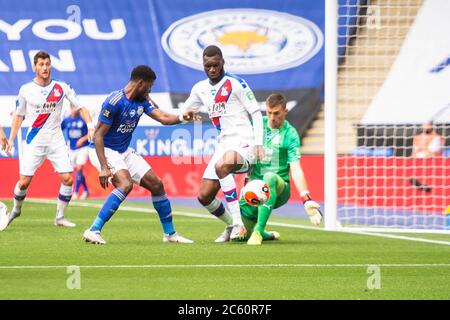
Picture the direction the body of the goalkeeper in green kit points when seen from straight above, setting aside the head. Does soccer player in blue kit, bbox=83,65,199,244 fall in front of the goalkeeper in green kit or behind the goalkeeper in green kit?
in front

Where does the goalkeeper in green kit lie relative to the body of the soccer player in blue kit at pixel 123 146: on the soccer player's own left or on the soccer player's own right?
on the soccer player's own left

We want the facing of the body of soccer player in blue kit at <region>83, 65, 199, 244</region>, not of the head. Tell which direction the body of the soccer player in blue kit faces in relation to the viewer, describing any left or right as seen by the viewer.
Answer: facing the viewer and to the right of the viewer

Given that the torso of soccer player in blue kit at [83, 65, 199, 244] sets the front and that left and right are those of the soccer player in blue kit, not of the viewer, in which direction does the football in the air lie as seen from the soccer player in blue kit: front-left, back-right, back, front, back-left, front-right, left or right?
front-left

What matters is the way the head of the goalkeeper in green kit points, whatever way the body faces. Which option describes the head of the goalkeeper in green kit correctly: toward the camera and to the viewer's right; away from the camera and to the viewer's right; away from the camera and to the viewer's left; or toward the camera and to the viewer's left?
toward the camera and to the viewer's left

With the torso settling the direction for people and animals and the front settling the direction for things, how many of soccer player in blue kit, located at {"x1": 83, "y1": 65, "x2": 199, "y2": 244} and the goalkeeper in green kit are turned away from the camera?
0

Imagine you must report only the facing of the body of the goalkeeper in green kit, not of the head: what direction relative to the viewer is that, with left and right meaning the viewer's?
facing the viewer and to the left of the viewer

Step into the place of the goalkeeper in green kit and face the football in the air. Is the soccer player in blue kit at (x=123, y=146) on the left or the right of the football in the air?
right
